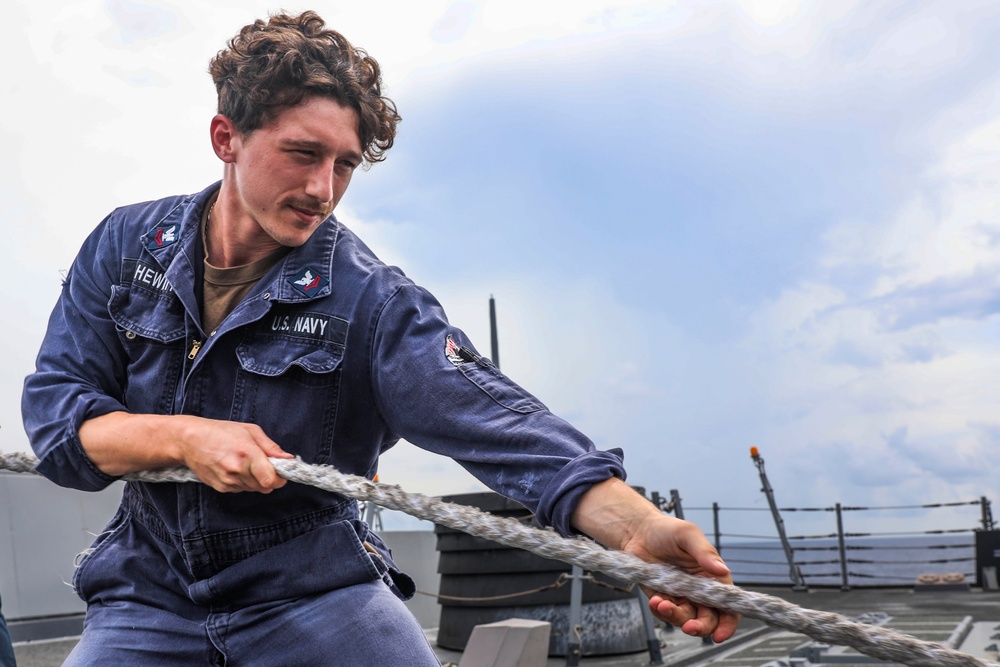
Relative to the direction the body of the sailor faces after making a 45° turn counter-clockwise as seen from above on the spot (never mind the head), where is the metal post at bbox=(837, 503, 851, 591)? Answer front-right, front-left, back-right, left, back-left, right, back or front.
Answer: left

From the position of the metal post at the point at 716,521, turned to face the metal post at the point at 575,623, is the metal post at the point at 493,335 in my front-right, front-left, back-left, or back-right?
back-right

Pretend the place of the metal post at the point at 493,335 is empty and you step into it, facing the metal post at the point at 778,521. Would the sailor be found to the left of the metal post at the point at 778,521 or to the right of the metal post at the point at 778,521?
right

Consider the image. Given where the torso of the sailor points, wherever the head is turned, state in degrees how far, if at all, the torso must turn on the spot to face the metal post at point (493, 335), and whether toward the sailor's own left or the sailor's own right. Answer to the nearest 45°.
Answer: approximately 180°

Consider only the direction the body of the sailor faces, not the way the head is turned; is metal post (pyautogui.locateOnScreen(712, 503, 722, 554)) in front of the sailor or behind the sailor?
behind

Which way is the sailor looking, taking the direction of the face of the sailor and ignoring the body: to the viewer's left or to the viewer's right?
to the viewer's right

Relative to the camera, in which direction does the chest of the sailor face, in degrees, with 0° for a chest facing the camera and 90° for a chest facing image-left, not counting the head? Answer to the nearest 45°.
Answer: approximately 0°
